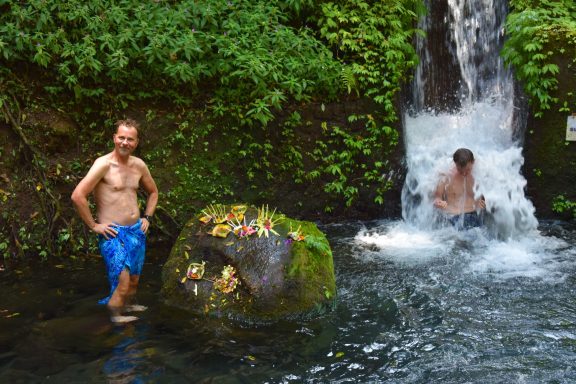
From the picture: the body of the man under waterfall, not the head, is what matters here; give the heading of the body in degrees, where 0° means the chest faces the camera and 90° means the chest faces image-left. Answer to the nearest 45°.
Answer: approximately 315°

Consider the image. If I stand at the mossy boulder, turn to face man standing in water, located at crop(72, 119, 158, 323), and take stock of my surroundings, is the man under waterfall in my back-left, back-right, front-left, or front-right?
back-right

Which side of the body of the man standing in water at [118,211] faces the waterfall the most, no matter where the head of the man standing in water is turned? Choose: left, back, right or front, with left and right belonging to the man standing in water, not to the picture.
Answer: left

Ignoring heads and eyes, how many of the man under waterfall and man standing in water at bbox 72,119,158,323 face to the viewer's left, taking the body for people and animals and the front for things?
0

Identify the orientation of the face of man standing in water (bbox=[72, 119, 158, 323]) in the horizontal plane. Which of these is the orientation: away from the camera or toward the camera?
toward the camera

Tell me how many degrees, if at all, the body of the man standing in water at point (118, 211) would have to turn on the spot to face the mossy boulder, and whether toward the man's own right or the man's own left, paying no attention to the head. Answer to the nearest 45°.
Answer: approximately 45° to the man's own left

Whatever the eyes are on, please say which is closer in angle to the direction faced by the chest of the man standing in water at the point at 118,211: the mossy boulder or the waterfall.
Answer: the mossy boulder

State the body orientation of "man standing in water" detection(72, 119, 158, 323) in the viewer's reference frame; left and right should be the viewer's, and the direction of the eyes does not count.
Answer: facing the viewer and to the right of the viewer

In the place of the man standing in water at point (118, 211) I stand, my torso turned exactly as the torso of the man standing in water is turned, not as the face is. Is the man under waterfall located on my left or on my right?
on my left

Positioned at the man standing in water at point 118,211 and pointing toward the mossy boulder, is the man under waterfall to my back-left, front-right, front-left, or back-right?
front-left

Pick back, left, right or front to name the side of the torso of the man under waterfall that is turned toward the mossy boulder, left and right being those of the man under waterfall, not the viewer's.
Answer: right
